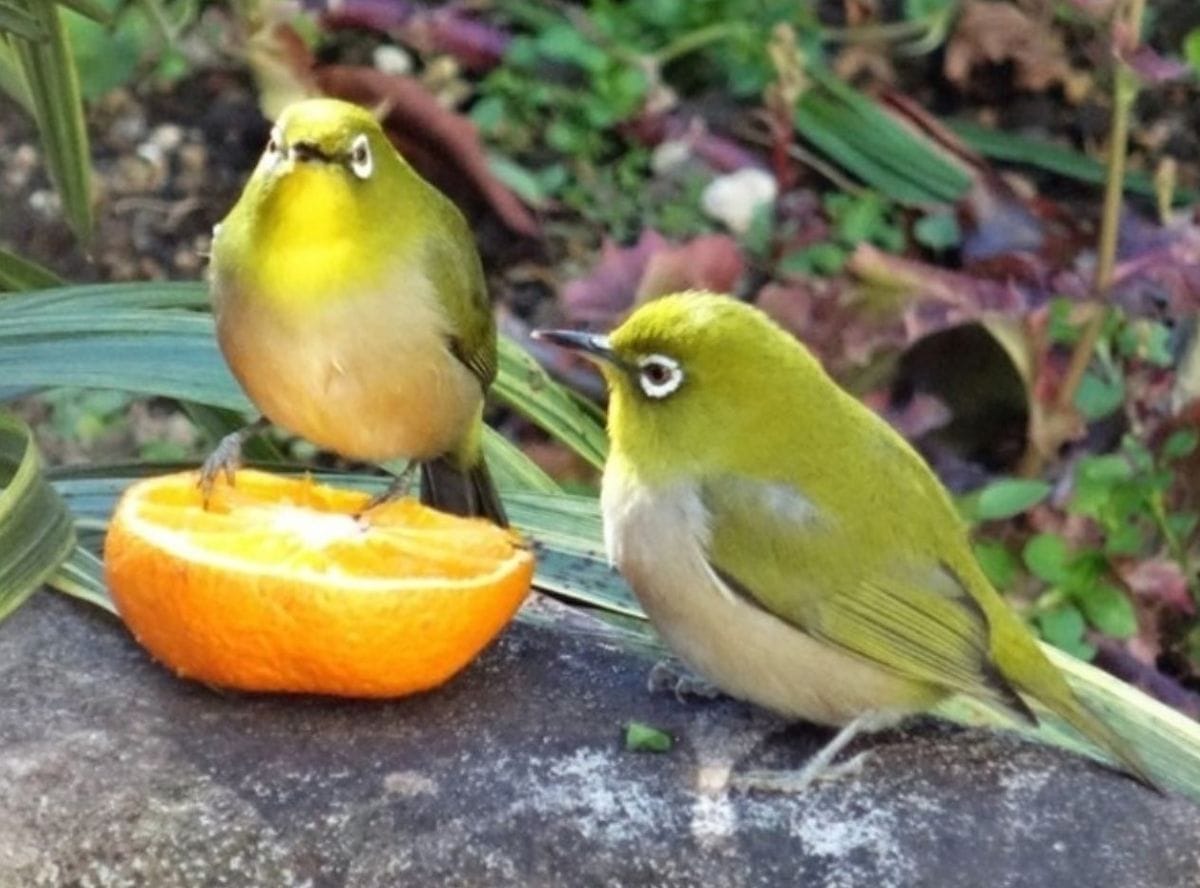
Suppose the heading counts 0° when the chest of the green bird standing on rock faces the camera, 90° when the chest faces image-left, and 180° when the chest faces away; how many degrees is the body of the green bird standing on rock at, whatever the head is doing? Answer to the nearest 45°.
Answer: approximately 90°

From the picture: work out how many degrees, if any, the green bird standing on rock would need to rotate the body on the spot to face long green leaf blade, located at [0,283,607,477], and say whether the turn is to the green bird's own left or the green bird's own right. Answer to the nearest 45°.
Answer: approximately 45° to the green bird's own right

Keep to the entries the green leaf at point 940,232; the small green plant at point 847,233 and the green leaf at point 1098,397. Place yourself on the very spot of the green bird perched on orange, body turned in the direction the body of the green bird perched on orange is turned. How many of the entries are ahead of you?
0

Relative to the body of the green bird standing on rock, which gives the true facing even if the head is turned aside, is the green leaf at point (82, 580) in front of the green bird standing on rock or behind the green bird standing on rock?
in front

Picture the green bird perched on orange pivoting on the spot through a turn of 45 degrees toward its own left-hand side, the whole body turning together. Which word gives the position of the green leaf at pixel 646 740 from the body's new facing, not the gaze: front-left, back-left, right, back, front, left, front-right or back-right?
front-left

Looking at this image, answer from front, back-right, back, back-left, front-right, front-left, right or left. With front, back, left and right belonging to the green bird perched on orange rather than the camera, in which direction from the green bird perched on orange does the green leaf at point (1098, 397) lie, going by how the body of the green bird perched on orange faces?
back

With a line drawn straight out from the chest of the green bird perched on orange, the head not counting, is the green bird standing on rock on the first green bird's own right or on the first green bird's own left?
on the first green bird's own left

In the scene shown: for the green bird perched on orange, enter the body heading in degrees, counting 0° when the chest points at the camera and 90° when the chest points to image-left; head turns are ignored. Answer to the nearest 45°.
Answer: approximately 45°

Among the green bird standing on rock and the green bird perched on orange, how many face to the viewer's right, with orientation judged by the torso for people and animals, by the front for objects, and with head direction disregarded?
0

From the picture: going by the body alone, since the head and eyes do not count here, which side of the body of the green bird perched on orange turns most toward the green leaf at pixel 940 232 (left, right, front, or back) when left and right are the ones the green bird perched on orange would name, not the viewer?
back

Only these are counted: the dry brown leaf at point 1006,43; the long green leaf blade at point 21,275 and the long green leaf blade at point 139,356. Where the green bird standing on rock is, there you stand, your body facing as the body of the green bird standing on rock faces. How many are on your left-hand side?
0
